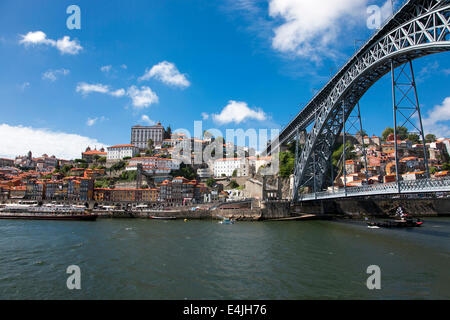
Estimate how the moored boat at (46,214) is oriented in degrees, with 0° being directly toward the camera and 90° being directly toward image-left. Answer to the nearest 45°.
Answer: approximately 270°

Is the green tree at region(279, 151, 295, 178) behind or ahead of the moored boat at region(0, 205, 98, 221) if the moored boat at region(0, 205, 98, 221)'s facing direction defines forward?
ahead
